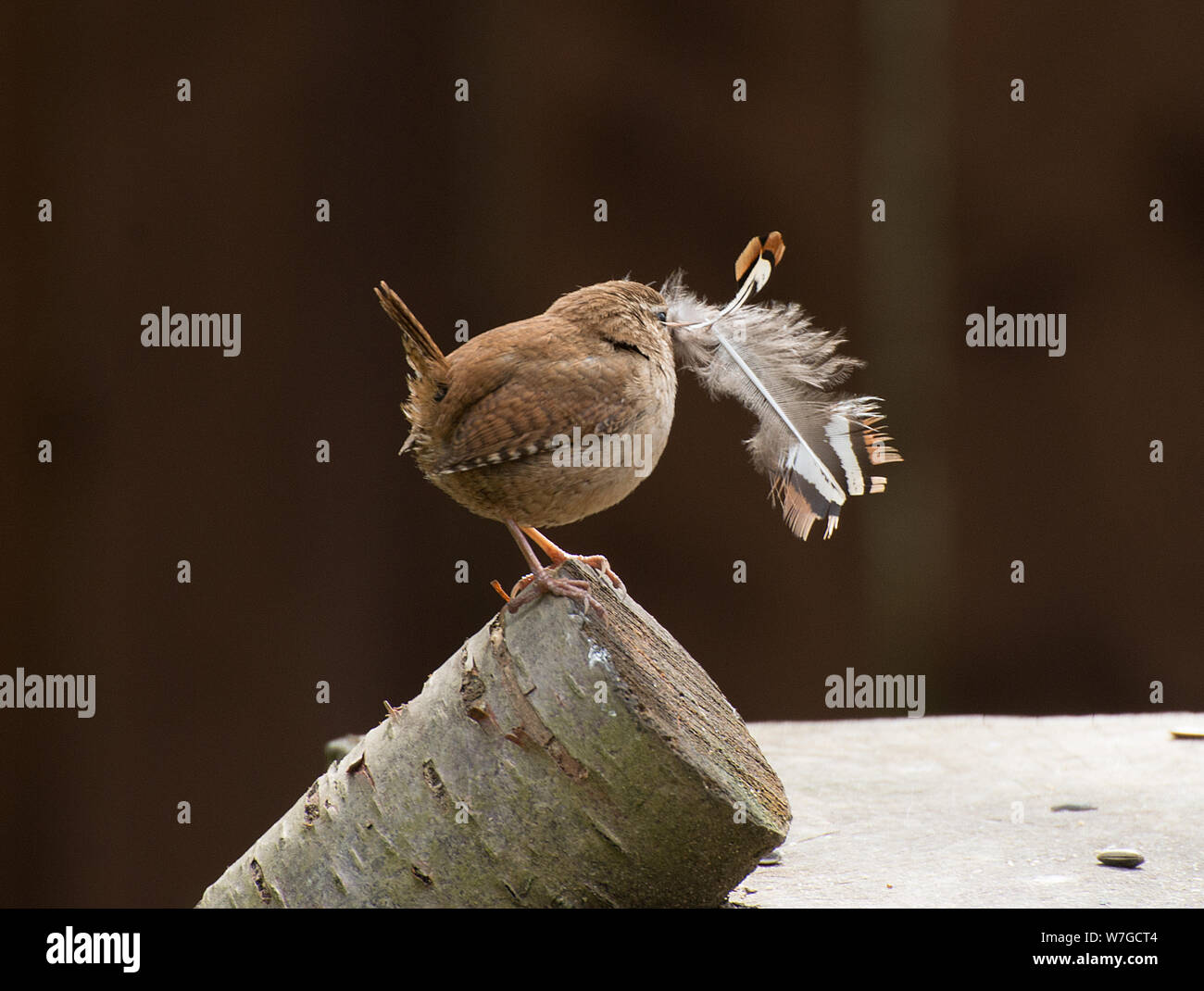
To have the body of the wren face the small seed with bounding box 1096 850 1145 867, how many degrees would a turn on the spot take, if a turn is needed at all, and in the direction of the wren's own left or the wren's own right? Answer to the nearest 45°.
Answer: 0° — it already faces it

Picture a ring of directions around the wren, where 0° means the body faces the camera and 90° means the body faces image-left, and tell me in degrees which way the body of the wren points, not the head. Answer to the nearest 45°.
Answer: approximately 270°
